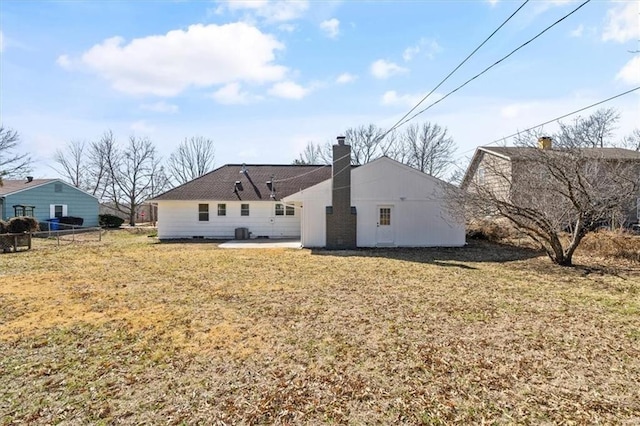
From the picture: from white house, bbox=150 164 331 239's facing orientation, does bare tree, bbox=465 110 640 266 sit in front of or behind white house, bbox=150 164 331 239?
behind

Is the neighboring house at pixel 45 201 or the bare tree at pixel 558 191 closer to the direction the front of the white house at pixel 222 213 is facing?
the neighboring house

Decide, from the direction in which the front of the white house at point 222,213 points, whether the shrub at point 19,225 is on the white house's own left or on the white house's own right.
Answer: on the white house's own left

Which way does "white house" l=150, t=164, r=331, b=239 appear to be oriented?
away from the camera

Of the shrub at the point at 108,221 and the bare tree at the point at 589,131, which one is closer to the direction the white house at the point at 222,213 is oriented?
the shrub

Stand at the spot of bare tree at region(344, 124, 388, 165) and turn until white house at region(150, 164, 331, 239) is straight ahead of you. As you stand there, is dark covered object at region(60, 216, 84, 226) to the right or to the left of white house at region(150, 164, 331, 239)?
right

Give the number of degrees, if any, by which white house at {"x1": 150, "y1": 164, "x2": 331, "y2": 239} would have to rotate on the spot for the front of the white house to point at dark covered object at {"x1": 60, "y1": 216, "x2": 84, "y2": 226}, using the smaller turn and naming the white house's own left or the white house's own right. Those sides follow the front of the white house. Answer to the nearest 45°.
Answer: approximately 45° to the white house's own left
